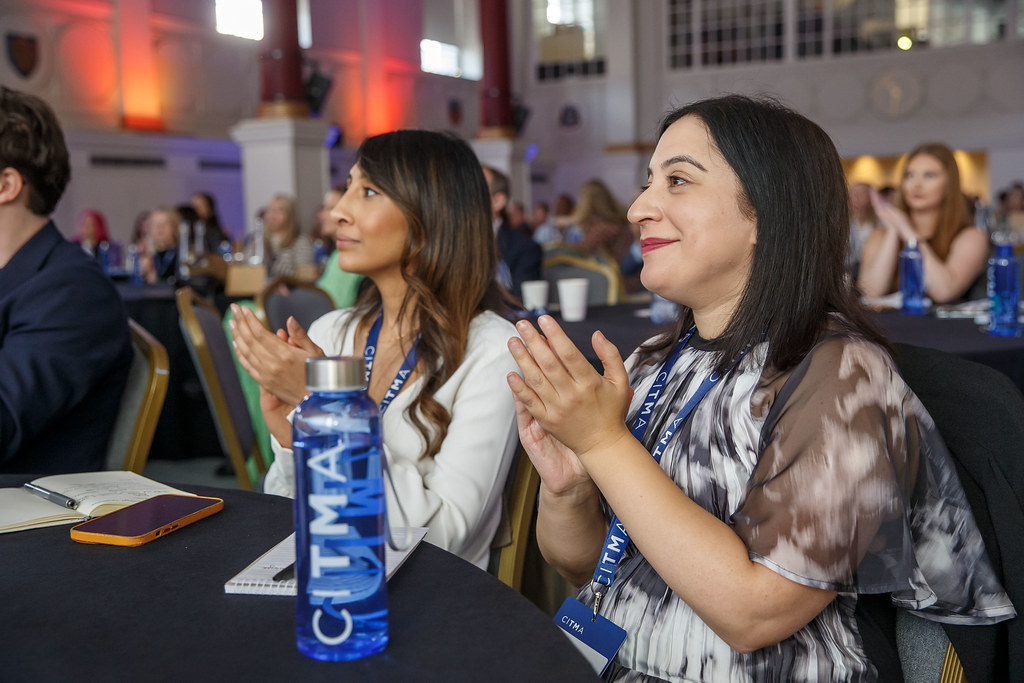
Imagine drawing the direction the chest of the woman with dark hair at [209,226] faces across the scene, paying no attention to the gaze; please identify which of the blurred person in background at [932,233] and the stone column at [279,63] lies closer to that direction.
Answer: the blurred person in background
